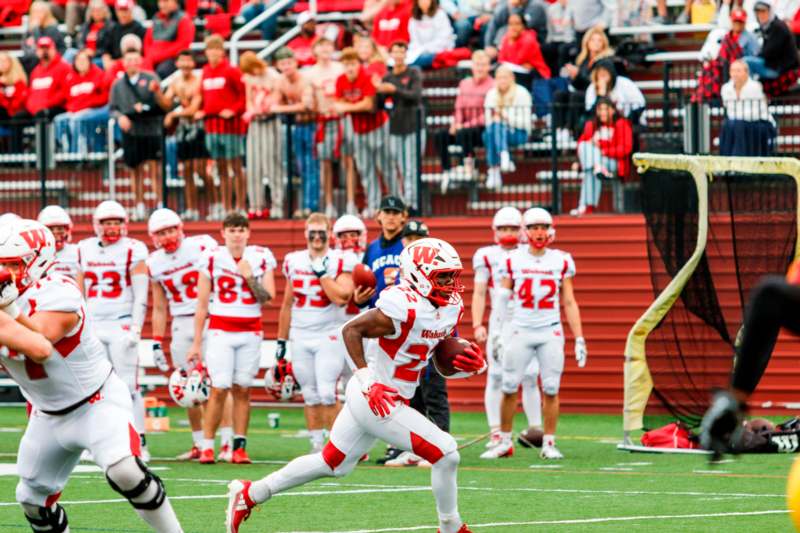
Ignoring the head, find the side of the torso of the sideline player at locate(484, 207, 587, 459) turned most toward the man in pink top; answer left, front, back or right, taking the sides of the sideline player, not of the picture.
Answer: back

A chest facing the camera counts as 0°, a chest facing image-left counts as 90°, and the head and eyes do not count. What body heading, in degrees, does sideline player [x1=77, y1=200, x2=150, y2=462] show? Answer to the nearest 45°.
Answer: approximately 0°

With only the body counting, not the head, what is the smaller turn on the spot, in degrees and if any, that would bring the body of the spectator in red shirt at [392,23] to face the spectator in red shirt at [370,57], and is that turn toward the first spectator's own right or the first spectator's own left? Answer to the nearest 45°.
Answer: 0° — they already face them

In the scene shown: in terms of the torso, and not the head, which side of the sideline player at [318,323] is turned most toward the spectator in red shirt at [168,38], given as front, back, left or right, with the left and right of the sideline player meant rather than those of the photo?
back
